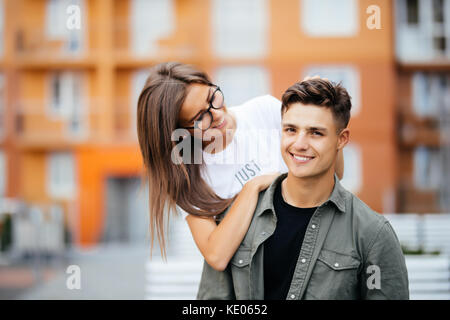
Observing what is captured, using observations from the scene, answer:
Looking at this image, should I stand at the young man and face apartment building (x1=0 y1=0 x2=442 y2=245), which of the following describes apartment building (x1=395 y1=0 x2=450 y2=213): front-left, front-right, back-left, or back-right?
front-right

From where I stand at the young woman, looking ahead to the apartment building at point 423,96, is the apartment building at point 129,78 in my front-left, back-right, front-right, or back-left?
front-left

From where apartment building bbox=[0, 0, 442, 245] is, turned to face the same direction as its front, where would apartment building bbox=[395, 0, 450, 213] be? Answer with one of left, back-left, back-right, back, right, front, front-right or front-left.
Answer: left

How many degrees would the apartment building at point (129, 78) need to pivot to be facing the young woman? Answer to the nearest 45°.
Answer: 0° — it already faces them

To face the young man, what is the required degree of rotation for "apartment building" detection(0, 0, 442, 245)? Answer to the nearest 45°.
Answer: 0° — it already faces them

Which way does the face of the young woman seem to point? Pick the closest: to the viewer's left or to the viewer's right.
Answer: to the viewer's right

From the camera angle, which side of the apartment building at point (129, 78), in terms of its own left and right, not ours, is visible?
front

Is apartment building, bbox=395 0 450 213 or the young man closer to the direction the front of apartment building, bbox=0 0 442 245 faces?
the young man

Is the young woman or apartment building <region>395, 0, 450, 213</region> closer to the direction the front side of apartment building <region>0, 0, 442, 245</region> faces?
the young woman
